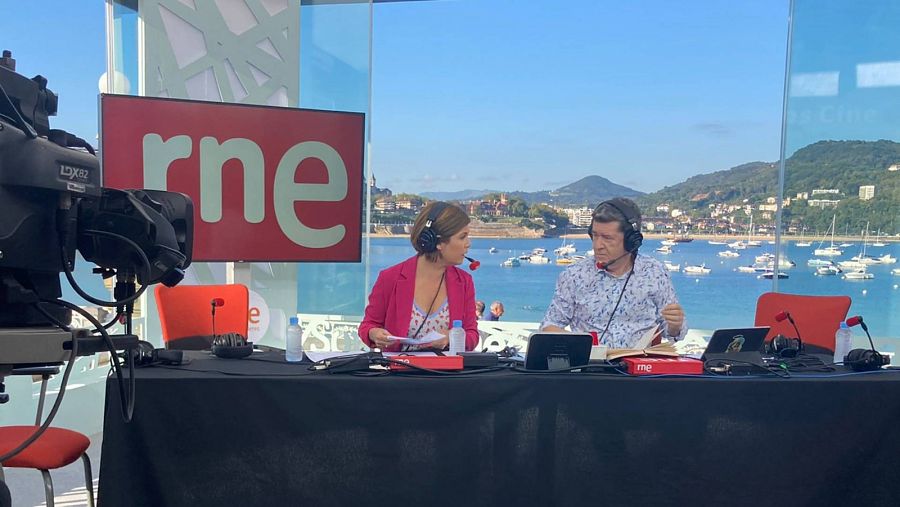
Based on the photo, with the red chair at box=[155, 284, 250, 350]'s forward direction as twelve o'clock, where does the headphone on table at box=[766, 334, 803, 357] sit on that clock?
The headphone on table is roughly at 10 o'clock from the red chair.

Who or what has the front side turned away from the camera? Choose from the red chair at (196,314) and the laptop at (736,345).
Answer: the laptop

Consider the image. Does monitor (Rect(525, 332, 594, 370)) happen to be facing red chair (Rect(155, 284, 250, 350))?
no

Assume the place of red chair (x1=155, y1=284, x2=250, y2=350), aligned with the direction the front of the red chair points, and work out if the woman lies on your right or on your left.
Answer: on your left

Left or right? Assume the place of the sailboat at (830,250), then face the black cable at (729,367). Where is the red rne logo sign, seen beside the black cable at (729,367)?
right

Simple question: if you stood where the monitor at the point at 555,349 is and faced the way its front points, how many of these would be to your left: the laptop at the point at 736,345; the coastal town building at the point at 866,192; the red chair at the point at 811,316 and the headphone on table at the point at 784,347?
0

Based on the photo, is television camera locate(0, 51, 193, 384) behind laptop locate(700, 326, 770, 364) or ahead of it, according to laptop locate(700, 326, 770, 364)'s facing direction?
behind

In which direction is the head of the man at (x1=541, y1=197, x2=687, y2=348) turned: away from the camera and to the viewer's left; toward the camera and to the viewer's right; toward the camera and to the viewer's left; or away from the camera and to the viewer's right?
toward the camera and to the viewer's left

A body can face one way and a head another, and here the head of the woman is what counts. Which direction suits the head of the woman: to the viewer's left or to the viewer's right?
to the viewer's right

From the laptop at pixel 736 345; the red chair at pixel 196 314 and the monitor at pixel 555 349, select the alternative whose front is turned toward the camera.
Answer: the red chair

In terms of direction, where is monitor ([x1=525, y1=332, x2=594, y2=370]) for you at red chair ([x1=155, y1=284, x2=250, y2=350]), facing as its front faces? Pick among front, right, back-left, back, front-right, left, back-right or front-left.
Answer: front-left

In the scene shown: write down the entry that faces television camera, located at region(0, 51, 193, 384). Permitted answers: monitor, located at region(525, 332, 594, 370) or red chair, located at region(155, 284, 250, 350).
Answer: the red chair

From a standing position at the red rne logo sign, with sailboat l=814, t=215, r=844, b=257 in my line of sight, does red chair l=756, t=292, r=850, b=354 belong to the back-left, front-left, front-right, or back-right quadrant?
front-right

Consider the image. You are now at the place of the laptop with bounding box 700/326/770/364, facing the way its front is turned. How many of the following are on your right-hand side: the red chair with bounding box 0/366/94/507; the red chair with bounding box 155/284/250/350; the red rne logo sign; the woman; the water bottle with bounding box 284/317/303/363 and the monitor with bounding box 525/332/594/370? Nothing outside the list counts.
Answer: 0

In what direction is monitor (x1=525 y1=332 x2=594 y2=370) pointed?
away from the camera

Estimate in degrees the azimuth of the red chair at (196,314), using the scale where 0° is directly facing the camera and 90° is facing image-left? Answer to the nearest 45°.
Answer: approximately 0°

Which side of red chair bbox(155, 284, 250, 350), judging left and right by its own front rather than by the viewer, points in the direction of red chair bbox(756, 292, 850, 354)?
left

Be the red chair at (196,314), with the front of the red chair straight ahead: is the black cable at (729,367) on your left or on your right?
on your left

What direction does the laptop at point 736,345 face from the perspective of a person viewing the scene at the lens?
facing away from the viewer

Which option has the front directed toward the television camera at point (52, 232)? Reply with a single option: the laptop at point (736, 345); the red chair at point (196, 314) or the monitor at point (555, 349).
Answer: the red chair

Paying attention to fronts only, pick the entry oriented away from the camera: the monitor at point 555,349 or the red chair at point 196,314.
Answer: the monitor
